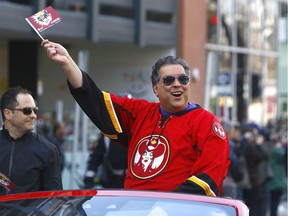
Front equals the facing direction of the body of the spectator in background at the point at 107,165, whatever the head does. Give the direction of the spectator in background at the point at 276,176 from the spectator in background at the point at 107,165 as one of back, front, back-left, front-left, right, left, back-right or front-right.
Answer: back-left

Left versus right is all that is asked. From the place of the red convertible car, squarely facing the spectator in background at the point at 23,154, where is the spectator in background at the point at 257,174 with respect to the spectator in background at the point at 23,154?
right

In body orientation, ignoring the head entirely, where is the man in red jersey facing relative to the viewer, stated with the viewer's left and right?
facing the viewer and to the left of the viewer

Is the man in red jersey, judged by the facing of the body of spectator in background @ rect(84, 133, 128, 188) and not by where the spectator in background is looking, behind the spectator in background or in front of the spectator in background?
in front

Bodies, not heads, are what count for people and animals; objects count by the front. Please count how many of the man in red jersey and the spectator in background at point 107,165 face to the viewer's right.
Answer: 0

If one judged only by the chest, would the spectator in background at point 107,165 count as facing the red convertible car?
yes

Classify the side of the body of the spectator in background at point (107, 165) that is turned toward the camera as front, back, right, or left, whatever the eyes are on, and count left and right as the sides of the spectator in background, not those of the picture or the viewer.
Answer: front

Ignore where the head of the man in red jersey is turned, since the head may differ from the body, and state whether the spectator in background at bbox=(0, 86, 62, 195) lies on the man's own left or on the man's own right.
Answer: on the man's own right

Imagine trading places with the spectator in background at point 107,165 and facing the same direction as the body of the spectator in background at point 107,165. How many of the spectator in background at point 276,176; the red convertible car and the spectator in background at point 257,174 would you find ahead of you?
1

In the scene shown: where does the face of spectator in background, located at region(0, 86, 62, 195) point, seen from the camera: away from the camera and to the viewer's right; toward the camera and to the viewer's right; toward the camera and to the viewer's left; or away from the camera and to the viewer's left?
toward the camera and to the viewer's right

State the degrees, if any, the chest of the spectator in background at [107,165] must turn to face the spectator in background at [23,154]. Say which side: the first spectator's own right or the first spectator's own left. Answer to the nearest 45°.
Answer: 0° — they already face them
